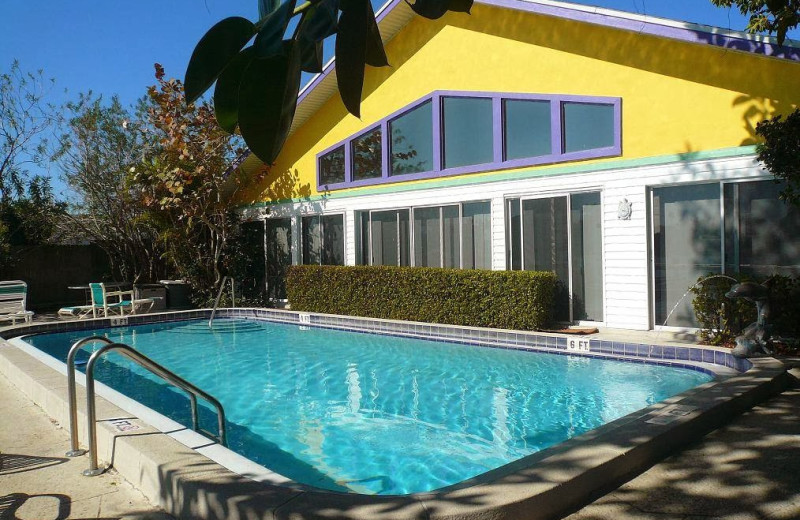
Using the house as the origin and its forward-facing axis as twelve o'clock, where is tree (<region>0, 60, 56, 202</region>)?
The tree is roughly at 2 o'clock from the house.

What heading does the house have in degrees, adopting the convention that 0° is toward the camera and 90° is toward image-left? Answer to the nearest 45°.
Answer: approximately 45°

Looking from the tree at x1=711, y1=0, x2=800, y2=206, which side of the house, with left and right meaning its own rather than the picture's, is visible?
left

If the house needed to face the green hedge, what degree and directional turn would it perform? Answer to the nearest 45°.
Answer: approximately 45° to its right

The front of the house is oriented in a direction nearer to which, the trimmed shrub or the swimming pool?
the swimming pool

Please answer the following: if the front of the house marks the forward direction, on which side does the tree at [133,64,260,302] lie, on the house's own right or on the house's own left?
on the house's own right

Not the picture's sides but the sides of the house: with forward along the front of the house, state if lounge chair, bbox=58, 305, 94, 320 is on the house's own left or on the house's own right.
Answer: on the house's own right

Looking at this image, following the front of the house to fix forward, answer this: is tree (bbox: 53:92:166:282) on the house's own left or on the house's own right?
on the house's own right
